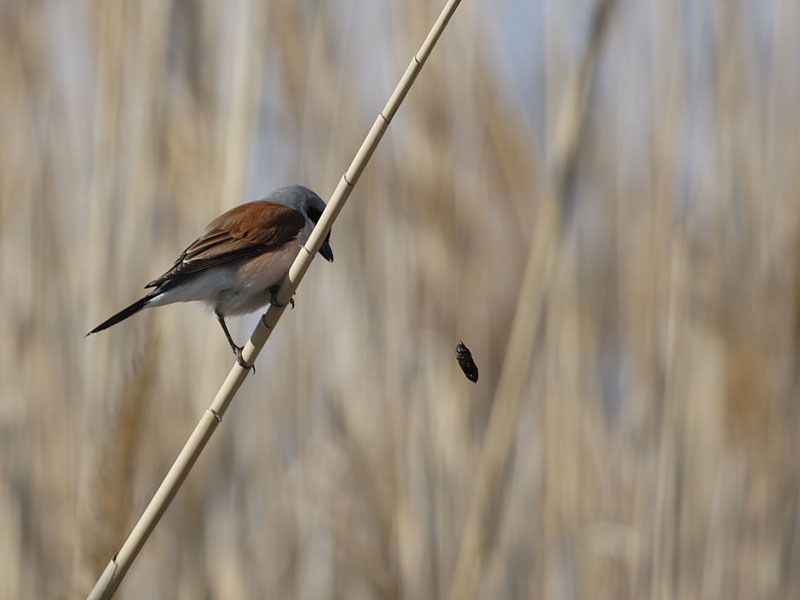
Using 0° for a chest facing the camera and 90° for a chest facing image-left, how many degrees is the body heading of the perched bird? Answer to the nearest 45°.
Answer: approximately 270°
